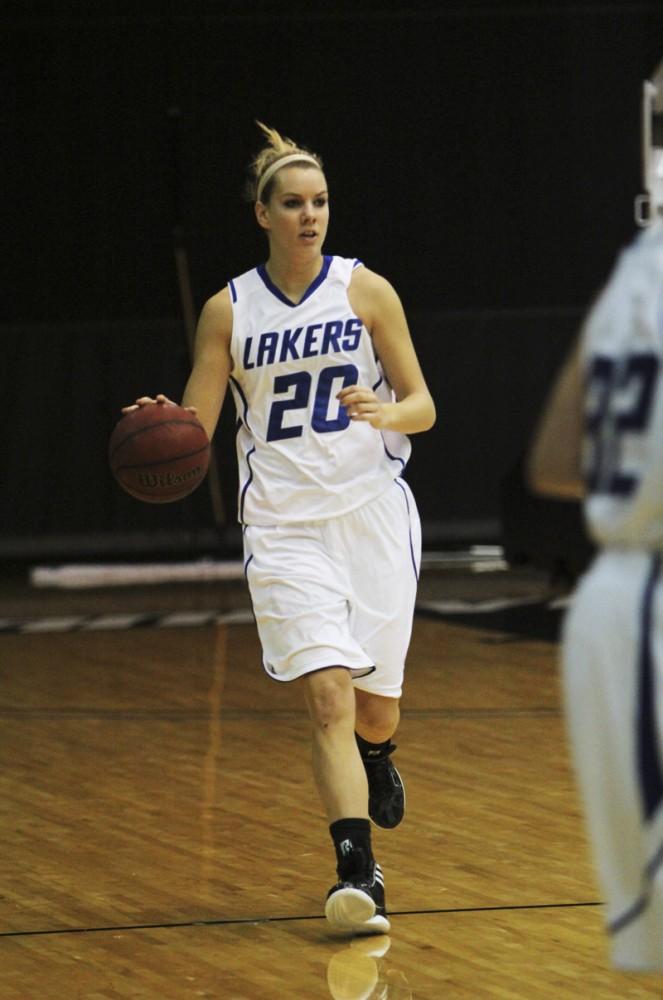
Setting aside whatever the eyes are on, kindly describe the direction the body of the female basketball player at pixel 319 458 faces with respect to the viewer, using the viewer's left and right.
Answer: facing the viewer

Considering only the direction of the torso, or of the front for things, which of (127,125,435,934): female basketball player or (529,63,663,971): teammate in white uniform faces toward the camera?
the female basketball player

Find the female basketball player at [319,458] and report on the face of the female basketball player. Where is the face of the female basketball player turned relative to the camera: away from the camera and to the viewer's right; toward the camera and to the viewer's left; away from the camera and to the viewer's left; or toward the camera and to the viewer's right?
toward the camera and to the viewer's right

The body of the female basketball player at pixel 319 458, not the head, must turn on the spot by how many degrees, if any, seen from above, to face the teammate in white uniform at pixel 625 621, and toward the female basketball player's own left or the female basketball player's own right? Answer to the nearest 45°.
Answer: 0° — they already face them

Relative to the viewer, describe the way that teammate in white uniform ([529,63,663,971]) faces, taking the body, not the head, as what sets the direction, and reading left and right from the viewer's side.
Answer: facing away from the viewer and to the right of the viewer

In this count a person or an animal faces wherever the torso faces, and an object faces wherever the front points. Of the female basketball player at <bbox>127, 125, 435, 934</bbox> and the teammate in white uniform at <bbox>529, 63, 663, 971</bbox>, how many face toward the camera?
1
